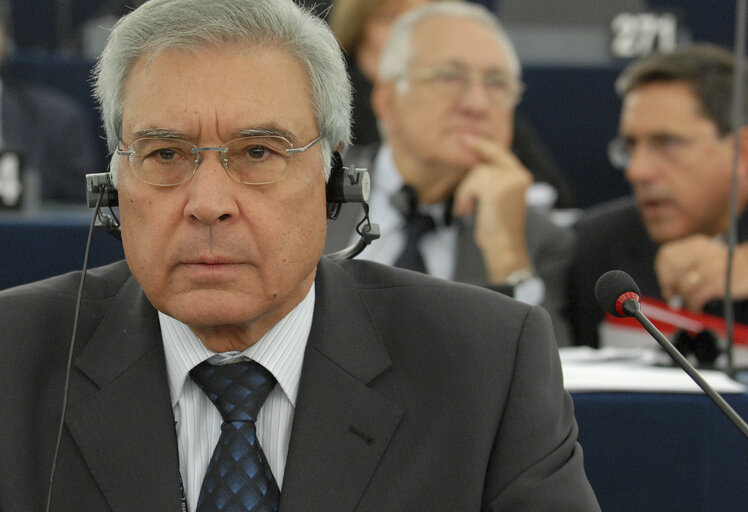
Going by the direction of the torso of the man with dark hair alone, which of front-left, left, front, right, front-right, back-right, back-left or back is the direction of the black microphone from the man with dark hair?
front-left

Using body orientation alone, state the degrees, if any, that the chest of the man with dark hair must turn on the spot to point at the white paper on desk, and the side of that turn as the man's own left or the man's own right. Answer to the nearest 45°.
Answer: approximately 45° to the man's own left

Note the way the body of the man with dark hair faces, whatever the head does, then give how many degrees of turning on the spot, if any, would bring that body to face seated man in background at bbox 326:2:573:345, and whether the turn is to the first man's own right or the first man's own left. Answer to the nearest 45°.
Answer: approximately 45° to the first man's own right

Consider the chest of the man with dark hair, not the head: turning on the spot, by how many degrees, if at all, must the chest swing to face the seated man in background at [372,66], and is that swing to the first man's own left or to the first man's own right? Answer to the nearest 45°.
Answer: approximately 90° to the first man's own right

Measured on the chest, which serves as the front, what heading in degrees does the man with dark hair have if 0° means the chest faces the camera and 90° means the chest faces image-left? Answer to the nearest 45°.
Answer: approximately 45°
